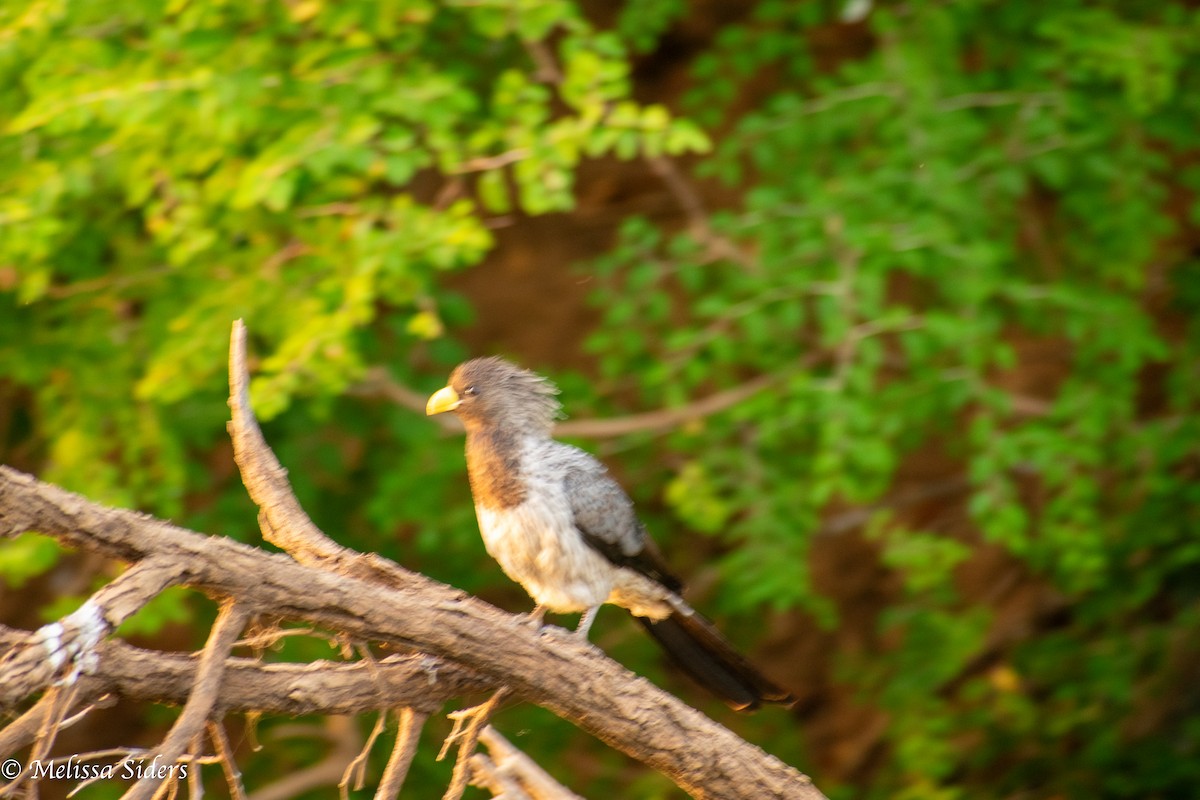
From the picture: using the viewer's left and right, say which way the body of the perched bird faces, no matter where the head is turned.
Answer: facing to the left of the viewer
